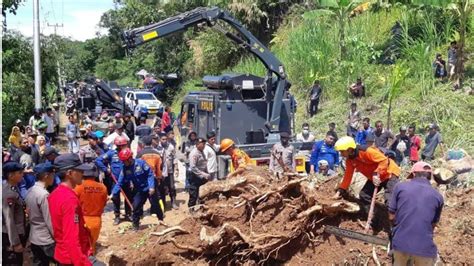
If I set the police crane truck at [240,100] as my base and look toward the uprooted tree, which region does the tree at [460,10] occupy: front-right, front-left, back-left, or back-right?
back-left

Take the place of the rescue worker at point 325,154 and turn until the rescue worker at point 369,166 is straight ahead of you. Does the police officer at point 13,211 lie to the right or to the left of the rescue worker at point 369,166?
right

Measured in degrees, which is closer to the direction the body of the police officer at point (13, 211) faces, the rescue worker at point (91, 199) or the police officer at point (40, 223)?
the rescue worker

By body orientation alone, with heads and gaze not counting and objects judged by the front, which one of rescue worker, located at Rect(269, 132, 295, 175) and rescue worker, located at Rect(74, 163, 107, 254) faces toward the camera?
rescue worker, located at Rect(269, 132, 295, 175)

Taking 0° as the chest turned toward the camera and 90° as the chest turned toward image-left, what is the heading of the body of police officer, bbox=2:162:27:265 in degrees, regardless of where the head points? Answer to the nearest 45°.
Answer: approximately 270°

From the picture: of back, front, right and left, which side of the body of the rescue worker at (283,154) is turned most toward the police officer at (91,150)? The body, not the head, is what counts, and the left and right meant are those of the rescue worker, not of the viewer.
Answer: right

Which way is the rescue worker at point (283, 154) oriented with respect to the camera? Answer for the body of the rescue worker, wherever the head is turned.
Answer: toward the camera

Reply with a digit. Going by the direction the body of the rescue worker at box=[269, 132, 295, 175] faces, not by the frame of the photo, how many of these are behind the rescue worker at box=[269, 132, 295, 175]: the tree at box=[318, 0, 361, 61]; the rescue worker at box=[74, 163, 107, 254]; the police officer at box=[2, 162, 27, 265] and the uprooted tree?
1

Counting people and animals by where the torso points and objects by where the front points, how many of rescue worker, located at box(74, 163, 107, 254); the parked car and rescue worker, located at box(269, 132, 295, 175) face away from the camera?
1

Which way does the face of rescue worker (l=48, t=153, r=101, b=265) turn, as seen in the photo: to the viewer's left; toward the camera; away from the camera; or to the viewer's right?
to the viewer's right

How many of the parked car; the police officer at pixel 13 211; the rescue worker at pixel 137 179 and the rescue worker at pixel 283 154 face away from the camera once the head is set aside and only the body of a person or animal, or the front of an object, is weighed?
0

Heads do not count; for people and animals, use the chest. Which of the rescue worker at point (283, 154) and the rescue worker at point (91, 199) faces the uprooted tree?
the rescue worker at point (283, 154)
